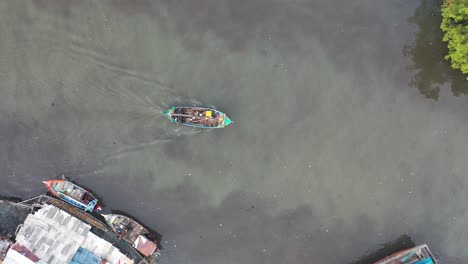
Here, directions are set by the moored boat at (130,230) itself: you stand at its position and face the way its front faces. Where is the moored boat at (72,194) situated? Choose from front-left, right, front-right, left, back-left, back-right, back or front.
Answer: front-left

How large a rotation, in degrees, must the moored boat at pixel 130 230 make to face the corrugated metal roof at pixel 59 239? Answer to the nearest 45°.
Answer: approximately 45° to its left

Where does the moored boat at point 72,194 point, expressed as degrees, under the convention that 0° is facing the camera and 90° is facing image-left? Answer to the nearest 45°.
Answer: approximately 135°

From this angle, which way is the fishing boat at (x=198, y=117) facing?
to the viewer's right

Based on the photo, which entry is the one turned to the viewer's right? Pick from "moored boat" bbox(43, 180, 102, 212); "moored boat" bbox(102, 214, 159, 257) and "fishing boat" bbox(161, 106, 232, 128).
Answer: the fishing boat

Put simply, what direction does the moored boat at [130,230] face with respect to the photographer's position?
facing away from the viewer and to the left of the viewer

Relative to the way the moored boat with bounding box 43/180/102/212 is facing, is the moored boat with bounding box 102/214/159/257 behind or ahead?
behind

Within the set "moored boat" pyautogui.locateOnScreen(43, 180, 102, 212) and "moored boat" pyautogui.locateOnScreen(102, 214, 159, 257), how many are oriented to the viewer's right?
0
